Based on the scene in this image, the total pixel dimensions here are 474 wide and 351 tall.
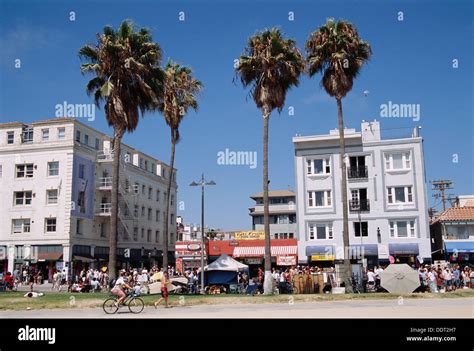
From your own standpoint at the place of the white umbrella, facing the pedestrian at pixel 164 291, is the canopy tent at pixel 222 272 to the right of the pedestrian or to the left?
right

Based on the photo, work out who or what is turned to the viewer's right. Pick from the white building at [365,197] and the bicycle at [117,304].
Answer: the bicycle

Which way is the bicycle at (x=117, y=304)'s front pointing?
to the viewer's right

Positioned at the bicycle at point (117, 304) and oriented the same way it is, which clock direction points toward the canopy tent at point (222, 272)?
The canopy tent is roughly at 10 o'clock from the bicycle.

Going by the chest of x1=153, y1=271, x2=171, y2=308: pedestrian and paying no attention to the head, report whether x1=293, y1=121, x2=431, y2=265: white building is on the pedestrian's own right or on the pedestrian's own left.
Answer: on the pedestrian's own left

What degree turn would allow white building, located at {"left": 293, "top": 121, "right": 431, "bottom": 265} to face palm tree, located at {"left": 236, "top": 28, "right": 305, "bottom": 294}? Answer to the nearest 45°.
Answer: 0° — it already faces it

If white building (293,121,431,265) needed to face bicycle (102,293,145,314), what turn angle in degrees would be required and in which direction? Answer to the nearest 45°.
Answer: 0° — it already faces it

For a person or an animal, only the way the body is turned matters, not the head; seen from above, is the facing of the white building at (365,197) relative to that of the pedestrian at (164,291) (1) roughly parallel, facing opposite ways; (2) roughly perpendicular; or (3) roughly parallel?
roughly perpendicular
